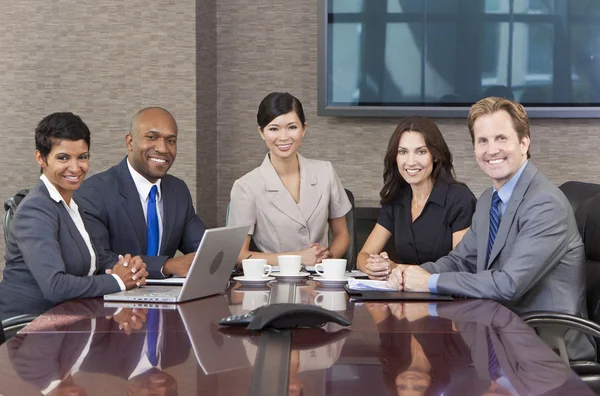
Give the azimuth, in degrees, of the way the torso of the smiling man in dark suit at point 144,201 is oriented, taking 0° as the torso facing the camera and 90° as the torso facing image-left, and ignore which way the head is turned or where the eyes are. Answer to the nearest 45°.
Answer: approximately 315°

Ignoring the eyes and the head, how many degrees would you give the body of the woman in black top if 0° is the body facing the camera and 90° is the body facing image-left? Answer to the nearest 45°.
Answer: approximately 45°

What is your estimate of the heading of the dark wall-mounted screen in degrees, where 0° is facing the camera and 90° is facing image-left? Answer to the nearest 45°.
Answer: approximately 0°

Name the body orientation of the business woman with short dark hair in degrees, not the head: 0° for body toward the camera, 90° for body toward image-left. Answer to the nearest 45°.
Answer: approximately 315°

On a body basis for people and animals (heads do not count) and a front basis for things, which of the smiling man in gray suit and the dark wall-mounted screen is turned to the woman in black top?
the dark wall-mounted screen

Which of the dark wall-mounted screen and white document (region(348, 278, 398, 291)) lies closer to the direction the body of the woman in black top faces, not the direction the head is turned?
the white document

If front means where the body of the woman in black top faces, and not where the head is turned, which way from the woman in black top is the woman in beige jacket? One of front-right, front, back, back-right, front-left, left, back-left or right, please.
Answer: front-right
